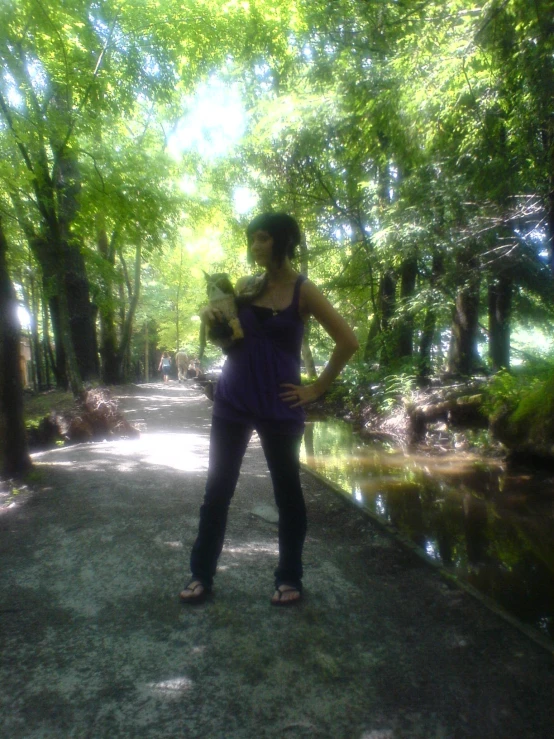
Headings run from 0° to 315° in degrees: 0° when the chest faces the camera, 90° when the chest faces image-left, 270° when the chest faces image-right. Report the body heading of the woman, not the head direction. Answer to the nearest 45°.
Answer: approximately 45°
